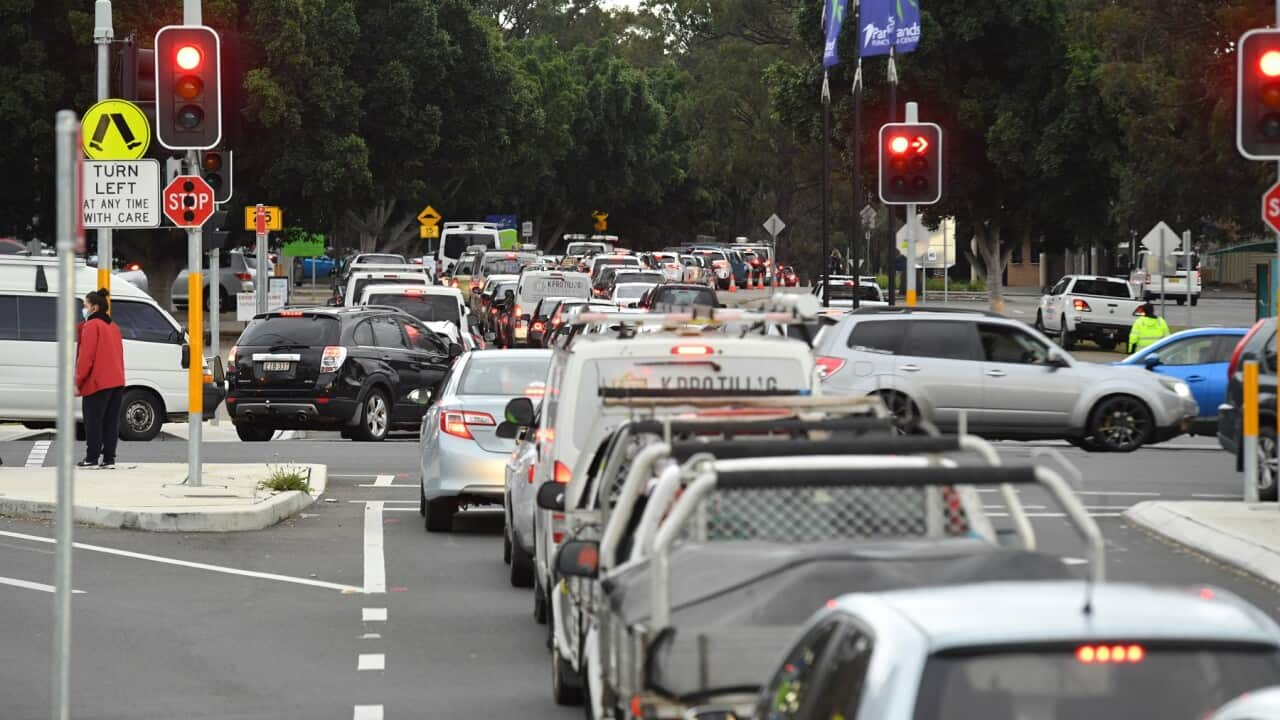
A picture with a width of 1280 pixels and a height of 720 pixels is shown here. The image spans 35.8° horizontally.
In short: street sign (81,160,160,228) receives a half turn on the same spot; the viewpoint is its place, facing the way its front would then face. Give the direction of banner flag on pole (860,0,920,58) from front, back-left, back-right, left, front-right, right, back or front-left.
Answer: front-right

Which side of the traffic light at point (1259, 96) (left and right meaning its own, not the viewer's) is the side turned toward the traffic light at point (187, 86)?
right

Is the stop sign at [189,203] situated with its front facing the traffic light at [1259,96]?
no

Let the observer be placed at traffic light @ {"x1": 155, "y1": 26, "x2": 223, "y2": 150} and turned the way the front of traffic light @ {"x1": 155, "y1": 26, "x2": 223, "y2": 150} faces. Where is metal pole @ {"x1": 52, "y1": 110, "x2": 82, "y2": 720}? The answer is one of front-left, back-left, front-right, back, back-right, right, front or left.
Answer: front

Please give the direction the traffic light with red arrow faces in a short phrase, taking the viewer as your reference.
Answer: facing the viewer

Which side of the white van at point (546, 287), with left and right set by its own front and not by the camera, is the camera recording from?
back

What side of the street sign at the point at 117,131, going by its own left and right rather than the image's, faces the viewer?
front

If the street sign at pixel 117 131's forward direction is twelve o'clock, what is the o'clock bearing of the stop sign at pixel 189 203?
The stop sign is roughly at 10 o'clock from the street sign.

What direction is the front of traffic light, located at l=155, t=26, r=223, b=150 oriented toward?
toward the camera

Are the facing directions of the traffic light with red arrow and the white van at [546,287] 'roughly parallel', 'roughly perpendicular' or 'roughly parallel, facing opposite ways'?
roughly parallel, facing opposite ways

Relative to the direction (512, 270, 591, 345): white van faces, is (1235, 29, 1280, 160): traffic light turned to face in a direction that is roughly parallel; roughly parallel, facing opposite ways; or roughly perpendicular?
roughly parallel, facing opposite ways

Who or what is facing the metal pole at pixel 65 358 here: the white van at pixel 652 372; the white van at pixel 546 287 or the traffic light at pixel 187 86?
the traffic light

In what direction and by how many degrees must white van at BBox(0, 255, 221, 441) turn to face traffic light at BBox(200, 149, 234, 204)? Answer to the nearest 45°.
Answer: approximately 90° to its right

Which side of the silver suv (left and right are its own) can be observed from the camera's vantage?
right

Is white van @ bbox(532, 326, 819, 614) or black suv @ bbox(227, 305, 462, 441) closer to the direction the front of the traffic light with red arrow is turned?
the white van

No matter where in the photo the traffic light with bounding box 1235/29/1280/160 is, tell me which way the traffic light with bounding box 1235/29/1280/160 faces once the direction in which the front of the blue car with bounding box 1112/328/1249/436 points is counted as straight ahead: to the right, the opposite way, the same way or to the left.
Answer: to the left
